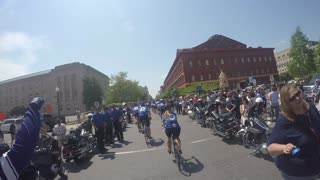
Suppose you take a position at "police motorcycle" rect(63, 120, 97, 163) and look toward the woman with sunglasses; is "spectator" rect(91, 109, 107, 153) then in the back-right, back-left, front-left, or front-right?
back-left

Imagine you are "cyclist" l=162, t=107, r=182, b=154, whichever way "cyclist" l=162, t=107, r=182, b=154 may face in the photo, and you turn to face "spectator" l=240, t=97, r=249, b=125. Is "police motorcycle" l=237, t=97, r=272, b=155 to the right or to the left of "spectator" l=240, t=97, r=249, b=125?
right

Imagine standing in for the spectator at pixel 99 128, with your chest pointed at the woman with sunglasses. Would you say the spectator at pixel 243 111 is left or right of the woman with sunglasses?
left

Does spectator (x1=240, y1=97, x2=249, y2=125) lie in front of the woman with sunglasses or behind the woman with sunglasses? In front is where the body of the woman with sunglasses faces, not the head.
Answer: behind

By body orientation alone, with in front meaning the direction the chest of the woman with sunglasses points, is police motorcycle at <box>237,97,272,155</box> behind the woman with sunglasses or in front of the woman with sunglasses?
behind
